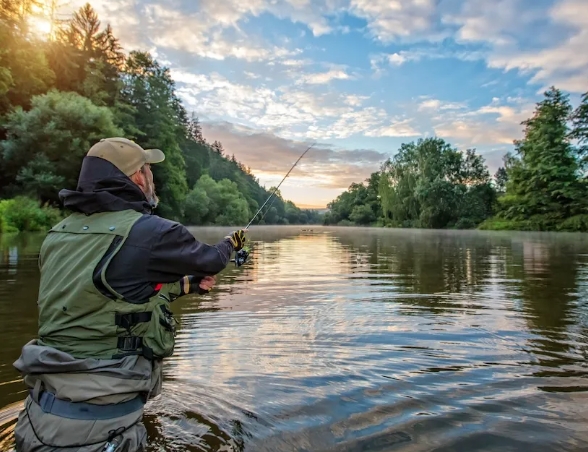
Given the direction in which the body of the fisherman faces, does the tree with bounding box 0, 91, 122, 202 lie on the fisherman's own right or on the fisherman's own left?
on the fisherman's own left

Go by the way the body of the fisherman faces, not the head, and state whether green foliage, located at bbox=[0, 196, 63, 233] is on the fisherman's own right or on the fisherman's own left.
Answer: on the fisherman's own left

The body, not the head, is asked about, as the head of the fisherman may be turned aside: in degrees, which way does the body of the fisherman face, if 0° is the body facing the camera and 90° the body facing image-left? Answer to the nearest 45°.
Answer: approximately 225°

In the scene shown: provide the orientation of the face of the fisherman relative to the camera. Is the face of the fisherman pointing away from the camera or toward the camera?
away from the camera

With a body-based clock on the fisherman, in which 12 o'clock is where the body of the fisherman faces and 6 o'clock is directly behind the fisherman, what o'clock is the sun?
The sun is roughly at 10 o'clock from the fisherman.
